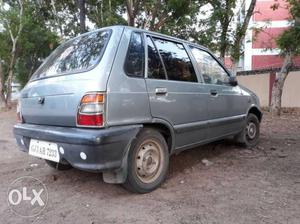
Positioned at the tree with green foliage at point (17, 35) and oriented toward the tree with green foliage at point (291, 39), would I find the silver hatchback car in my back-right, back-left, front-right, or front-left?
front-right

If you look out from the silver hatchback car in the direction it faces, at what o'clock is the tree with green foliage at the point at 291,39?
The tree with green foliage is roughly at 12 o'clock from the silver hatchback car.

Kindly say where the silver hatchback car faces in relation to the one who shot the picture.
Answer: facing away from the viewer and to the right of the viewer

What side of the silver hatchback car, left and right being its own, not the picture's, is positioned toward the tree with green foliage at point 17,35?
left

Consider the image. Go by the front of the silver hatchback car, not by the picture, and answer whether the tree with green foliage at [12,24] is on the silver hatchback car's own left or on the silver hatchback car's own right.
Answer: on the silver hatchback car's own left
